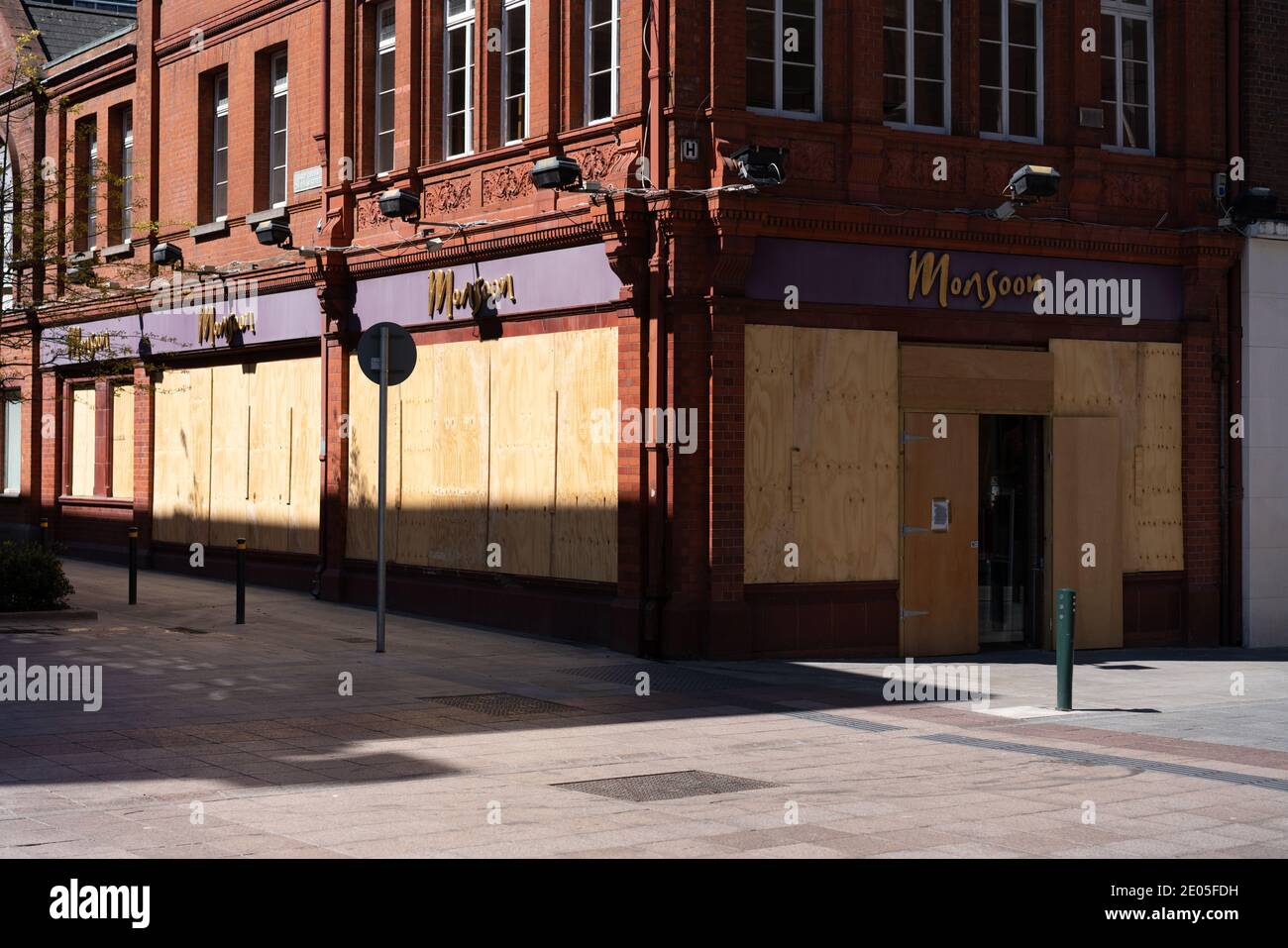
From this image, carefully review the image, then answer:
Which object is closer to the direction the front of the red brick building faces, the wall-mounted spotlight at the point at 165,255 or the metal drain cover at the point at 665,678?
the metal drain cover

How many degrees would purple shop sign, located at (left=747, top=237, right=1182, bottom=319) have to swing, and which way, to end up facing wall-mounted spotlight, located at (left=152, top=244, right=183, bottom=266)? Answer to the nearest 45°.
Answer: approximately 135° to its right

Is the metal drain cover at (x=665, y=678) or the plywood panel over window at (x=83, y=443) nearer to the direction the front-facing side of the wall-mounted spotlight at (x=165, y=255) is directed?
the metal drain cover

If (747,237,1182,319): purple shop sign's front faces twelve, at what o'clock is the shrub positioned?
The shrub is roughly at 3 o'clock from the purple shop sign.

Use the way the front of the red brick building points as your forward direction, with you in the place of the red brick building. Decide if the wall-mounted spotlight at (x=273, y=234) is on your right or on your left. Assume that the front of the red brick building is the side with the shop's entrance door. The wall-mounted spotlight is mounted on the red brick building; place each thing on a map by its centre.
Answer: on your right

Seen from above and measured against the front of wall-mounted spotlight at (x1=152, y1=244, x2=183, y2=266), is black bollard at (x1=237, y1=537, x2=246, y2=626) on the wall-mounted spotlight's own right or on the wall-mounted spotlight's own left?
on the wall-mounted spotlight's own left
